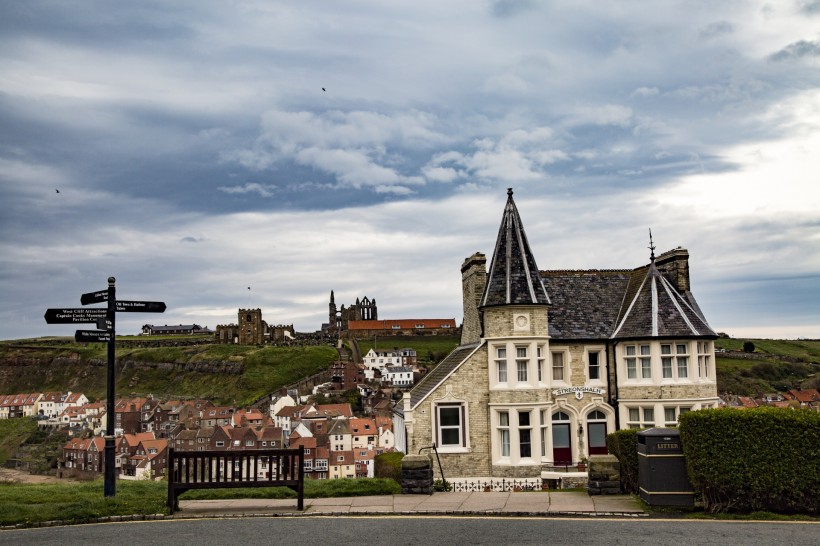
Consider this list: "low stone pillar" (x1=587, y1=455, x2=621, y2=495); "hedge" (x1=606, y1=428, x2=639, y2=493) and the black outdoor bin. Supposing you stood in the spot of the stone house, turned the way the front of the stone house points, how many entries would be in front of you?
3

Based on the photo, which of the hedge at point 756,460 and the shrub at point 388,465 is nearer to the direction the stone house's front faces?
the hedge

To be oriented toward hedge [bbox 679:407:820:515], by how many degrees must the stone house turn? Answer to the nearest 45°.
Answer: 0° — it already faces it

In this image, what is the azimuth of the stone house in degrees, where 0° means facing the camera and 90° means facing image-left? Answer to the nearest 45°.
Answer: approximately 0°

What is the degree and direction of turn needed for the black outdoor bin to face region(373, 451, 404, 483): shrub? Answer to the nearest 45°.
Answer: approximately 135° to its right

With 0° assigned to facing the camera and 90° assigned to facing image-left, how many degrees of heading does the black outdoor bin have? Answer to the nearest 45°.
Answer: approximately 0°

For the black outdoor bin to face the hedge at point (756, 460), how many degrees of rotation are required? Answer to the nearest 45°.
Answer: approximately 90° to its left

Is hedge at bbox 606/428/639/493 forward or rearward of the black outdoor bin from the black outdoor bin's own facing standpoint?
rearward

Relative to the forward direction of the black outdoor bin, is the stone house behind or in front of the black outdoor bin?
behind
